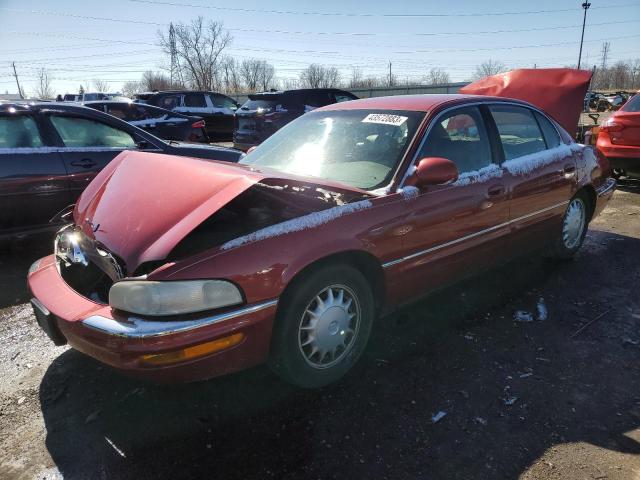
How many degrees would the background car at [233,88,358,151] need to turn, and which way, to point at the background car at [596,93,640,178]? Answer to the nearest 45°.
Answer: approximately 90° to its right

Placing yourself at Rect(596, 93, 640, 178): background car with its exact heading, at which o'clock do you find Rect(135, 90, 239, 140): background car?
Rect(135, 90, 239, 140): background car is roughly at 8 o'clock from Rect(596, 93, 640, 178): background car.

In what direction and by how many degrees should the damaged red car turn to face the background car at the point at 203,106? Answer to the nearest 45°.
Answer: approximately 135° to its right

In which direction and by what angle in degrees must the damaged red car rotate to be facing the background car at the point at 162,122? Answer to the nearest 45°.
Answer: approximately 135° to its right

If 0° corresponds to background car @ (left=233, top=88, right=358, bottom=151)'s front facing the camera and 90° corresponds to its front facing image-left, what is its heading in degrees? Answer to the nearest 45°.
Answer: approximately 225°

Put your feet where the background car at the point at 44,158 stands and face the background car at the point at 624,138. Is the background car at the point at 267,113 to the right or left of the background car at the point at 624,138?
left

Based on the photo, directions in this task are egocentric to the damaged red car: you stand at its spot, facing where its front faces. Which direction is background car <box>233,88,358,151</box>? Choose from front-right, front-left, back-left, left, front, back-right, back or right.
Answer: back-right

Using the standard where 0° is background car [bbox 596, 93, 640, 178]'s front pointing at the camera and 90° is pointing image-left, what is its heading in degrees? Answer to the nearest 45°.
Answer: approximately 225°

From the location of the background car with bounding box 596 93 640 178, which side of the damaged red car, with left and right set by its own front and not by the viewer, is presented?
back

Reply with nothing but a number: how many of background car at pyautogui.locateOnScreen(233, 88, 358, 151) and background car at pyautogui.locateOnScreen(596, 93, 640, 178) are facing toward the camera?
0
